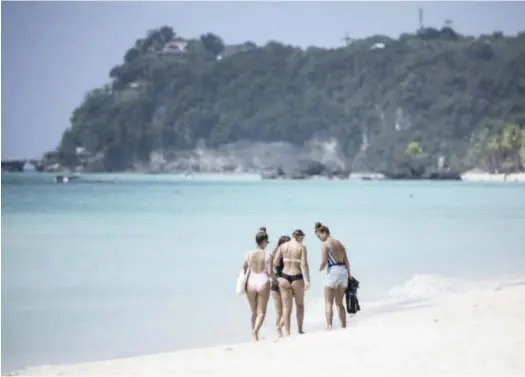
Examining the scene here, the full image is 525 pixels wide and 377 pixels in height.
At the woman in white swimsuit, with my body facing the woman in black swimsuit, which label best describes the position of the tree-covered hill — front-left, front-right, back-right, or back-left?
front-left

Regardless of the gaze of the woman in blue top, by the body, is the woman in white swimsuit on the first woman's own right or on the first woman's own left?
on the first woman's own left

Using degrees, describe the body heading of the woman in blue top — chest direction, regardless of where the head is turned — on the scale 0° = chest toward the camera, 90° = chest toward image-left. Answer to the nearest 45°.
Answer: approximately 135°

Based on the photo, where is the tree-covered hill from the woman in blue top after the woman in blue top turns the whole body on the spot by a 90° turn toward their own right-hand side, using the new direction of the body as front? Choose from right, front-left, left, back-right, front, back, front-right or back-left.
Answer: front-left

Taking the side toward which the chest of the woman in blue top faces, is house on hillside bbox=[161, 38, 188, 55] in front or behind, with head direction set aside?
in front

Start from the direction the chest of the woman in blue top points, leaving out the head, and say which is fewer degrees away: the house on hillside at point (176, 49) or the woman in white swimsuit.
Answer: the house on hillside
